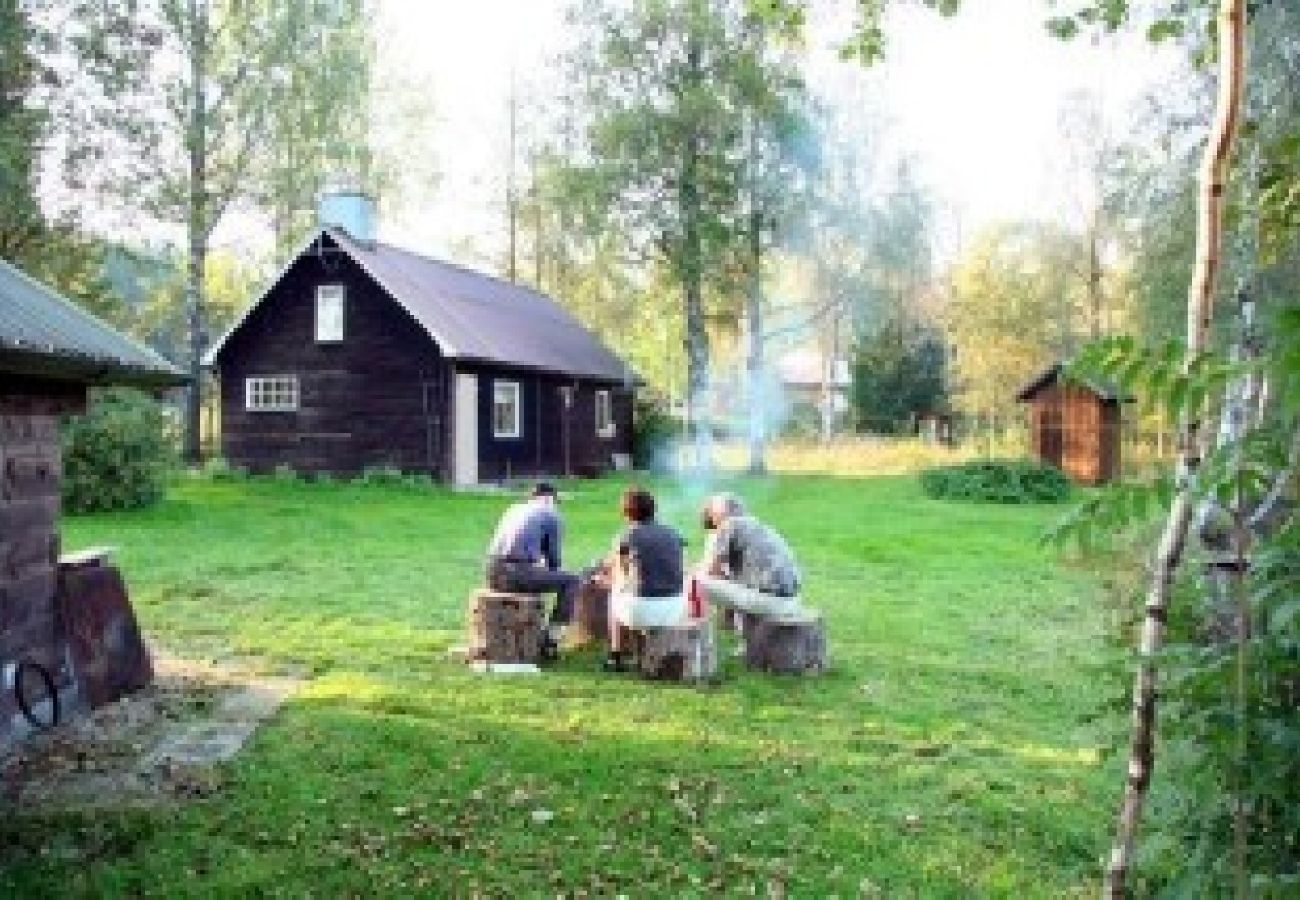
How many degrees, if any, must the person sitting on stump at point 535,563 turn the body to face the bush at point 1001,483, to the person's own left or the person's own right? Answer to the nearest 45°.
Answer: approximately 45° to the person's own left

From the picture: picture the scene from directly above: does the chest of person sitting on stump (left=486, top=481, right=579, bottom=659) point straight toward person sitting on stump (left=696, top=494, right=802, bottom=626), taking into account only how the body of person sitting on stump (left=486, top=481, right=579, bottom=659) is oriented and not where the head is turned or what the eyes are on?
yes

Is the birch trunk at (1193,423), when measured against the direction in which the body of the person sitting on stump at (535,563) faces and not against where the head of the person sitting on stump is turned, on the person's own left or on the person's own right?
on the person's own right

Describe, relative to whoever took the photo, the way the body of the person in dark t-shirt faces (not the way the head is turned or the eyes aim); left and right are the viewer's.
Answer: facing away from the viewer and to the left of the viewer

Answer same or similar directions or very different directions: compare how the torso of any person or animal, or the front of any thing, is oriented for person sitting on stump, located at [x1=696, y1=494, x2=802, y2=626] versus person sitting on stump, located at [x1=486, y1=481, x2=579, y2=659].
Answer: very different directions

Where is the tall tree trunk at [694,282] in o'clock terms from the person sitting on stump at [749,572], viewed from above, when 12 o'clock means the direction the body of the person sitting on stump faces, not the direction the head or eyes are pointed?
The tall tree trunk is roughly at 3 o'clock from the person sitting on stump.

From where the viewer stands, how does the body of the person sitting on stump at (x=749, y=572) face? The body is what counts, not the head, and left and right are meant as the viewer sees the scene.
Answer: facing to the left of the viewer

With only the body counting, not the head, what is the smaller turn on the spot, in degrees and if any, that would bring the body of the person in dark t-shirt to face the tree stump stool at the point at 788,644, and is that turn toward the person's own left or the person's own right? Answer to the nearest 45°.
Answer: approximately 135° to the person's own right

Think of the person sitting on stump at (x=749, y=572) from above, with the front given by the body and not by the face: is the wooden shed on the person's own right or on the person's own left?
on the person's own right

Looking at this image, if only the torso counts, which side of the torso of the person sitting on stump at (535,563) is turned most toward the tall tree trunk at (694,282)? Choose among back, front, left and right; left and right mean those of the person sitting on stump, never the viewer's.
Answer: left

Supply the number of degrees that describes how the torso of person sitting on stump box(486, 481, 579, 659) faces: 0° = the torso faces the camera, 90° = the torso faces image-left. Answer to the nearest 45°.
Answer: approximately 270°

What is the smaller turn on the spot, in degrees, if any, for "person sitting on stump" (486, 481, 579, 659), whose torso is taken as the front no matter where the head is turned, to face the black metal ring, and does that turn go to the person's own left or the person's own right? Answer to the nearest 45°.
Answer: approximately 135° to the person's own right
